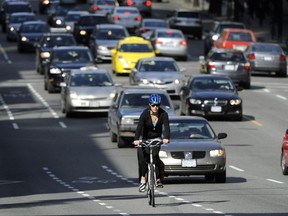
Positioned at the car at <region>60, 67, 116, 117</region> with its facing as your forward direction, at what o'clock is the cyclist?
The cyclist is roughly at 12 o'clock from the car.

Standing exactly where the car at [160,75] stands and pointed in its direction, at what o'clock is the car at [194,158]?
the car at [194,158] is roughly at 12 o'clock from the car at [160,75].

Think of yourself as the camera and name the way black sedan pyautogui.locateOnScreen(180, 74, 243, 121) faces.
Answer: facing the viewer

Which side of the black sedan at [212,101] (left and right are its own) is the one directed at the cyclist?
front

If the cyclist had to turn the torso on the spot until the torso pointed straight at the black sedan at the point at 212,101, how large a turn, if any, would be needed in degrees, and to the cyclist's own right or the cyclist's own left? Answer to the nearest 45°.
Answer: approximately 180°

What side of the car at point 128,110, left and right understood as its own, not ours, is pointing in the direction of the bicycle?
front

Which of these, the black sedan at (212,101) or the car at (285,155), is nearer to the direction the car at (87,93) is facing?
the car

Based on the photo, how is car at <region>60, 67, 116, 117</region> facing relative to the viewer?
toward the camera

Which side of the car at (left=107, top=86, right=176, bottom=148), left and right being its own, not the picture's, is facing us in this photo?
front

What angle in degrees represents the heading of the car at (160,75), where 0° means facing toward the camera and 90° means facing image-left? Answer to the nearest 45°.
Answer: approximately 0°
